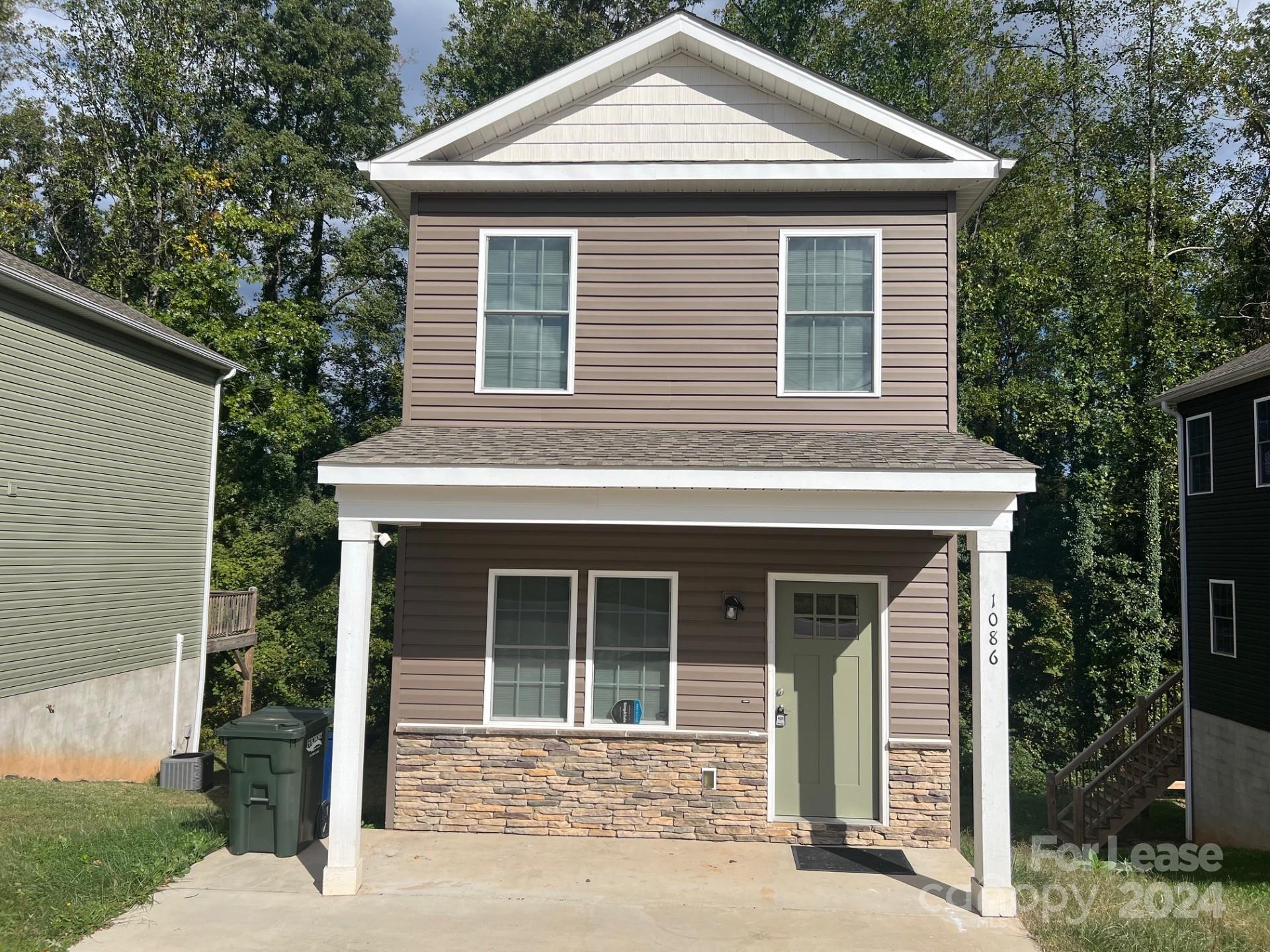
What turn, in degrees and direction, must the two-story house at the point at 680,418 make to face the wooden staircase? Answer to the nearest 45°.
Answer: approximately 135° to its left

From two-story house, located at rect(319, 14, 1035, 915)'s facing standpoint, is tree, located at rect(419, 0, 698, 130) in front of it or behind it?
behind

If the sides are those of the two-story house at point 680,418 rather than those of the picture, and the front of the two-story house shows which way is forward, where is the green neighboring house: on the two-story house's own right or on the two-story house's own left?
on the two-story house's own right

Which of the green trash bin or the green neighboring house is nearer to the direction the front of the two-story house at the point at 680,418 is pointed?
the green trash bin

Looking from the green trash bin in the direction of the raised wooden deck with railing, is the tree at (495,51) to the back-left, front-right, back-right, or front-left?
front-right

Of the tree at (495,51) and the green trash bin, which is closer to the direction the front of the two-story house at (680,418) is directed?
the green trash bin

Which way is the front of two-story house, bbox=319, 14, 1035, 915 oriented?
toward the camera

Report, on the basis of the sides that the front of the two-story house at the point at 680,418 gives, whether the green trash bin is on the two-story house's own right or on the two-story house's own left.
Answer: on the two-story house's own right

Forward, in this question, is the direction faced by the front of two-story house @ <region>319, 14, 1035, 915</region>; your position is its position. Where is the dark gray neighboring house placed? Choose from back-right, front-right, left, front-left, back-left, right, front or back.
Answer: back-left

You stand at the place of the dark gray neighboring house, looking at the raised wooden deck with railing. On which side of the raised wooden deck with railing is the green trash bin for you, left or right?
left

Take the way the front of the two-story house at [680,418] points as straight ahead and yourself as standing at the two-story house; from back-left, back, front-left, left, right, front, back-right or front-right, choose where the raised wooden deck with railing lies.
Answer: back-right
